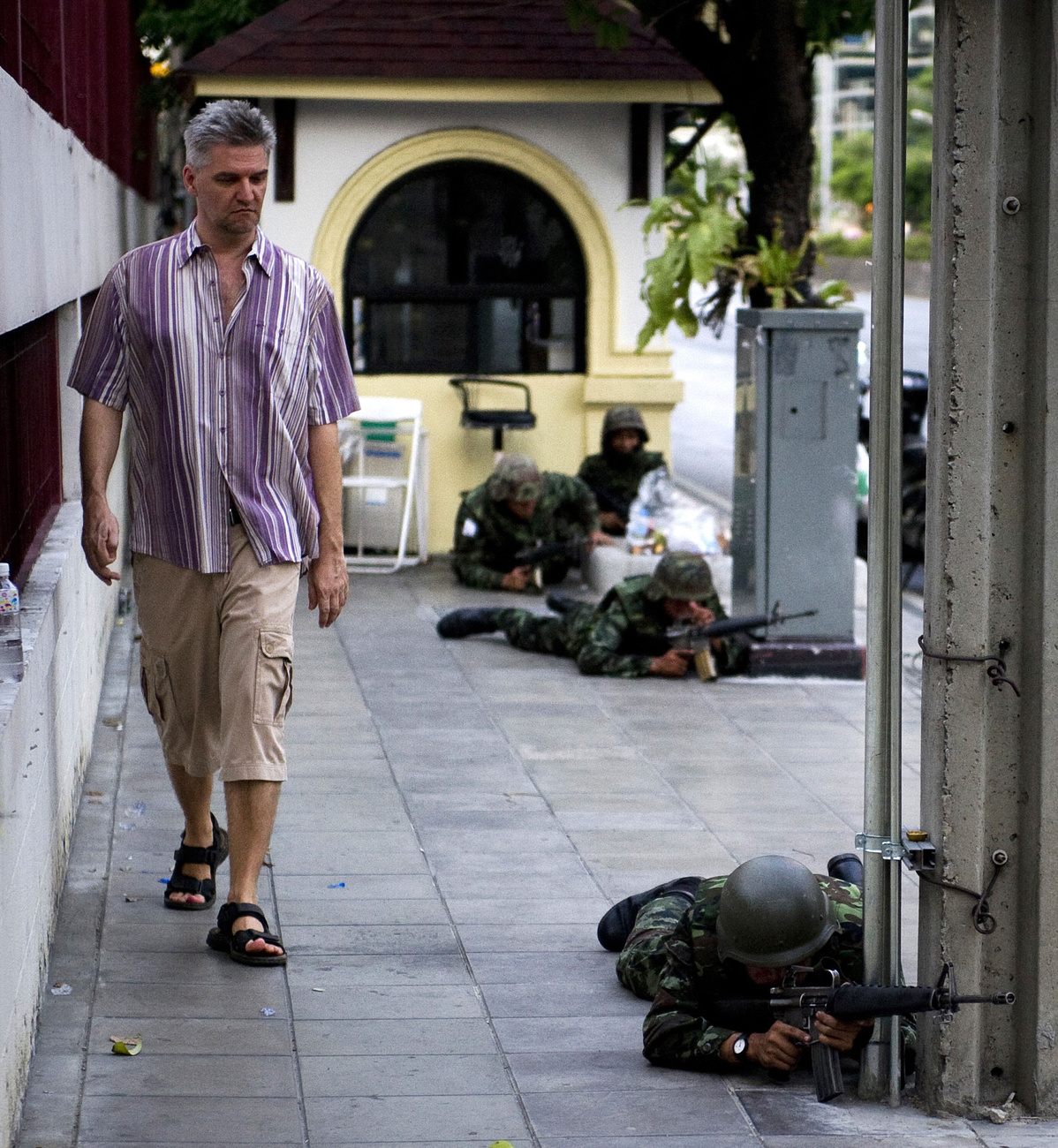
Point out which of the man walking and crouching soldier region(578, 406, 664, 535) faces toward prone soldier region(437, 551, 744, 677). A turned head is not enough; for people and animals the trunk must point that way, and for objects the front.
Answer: the crouching soldier

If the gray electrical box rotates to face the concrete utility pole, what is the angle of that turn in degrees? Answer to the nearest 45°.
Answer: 0° — it already faces it

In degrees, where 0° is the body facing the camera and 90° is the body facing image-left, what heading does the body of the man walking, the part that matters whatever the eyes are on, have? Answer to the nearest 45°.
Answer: approximately 0°

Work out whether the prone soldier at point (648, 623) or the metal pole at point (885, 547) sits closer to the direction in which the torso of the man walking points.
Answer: the metal pole

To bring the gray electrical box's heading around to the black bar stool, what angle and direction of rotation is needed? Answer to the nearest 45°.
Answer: approximately 135° to its right

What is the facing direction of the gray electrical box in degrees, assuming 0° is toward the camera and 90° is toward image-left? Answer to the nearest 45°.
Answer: approximately 0°
